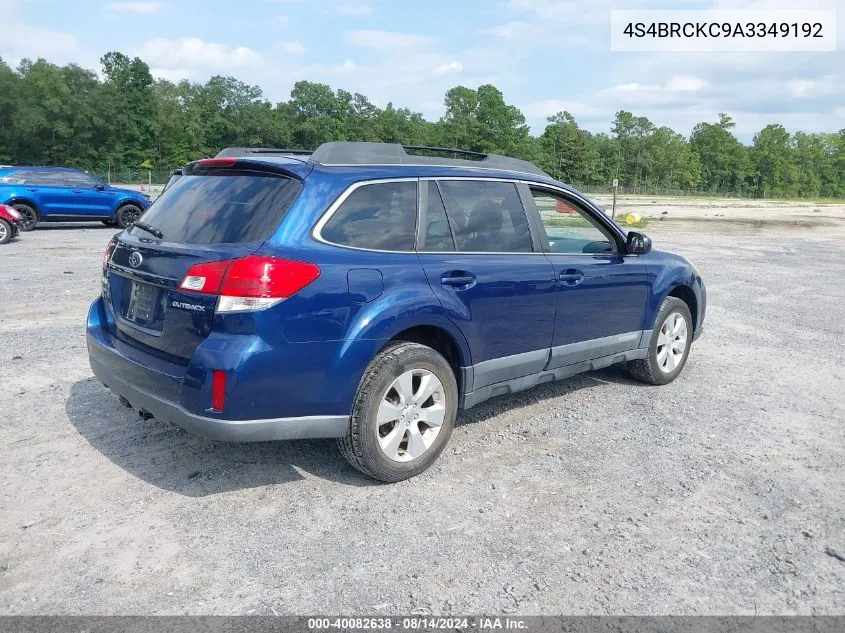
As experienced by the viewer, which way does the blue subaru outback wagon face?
facing away from the viewer and to the right of the viewer
